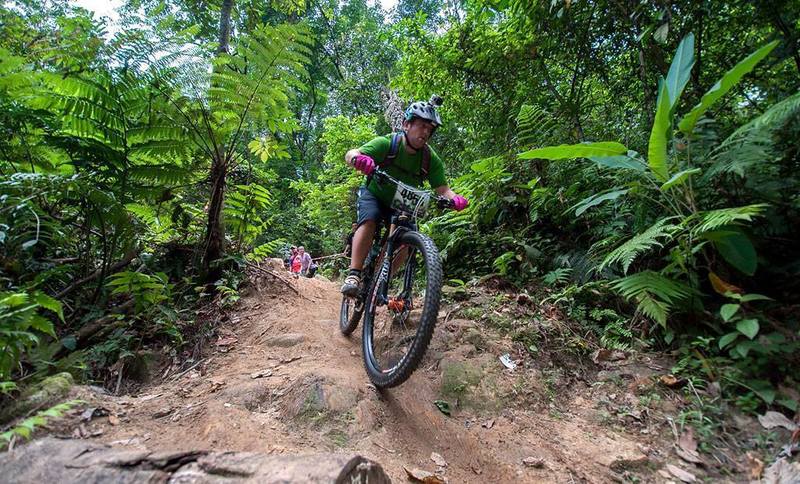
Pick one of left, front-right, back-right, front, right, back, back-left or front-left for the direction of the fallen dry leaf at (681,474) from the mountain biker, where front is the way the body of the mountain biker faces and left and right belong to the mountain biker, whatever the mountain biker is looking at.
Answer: front

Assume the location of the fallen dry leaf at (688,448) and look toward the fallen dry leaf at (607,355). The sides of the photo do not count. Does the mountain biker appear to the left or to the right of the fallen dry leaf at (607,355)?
left

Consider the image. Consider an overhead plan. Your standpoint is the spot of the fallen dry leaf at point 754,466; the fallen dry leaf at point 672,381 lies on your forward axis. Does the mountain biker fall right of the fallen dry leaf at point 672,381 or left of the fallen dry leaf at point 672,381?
left

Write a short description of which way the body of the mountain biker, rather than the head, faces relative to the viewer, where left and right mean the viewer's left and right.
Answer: facing the viewer and to the right of the viewer

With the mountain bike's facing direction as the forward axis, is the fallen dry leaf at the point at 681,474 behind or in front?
in front

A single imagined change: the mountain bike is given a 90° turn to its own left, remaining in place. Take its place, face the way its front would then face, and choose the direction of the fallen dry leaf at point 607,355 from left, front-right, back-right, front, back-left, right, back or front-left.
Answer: front-right

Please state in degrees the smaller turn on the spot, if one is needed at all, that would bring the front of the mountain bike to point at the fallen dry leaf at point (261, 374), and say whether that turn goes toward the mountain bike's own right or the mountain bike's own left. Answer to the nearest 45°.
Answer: approximately 90° to the mountain bike's own right

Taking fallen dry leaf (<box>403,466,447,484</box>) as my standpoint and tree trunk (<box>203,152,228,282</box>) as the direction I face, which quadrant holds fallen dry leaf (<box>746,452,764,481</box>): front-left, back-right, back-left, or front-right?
back-right

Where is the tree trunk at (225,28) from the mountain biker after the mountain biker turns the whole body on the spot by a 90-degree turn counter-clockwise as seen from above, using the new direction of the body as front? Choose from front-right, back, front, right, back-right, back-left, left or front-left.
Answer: left

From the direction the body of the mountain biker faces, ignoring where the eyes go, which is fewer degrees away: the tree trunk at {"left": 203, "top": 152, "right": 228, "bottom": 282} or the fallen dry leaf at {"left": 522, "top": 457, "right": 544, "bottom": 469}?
the fallen dry leaf

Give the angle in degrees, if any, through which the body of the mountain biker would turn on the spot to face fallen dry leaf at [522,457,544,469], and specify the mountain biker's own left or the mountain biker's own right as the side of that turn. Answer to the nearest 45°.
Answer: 0° — they already face it

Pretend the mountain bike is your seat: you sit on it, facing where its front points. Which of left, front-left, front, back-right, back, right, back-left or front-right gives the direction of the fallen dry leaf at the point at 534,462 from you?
front

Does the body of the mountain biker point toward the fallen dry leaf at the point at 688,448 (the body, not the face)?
yes

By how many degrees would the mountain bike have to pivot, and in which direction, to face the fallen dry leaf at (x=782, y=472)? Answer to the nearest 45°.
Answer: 0° — it already faces it

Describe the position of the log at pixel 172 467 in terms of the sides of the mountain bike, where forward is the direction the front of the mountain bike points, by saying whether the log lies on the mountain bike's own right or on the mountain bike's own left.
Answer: on the mountain bike's own right

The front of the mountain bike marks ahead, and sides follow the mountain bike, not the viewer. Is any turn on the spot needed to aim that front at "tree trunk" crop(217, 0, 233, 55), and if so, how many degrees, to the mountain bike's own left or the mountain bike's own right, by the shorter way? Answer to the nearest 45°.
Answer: approximately 180°

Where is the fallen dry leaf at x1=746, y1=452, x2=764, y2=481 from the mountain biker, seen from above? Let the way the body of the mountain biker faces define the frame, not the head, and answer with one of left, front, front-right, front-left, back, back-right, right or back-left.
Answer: front

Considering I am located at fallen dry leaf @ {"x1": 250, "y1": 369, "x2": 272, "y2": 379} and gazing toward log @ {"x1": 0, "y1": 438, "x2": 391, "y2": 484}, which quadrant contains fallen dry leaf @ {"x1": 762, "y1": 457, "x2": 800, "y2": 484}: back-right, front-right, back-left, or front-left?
front-left
